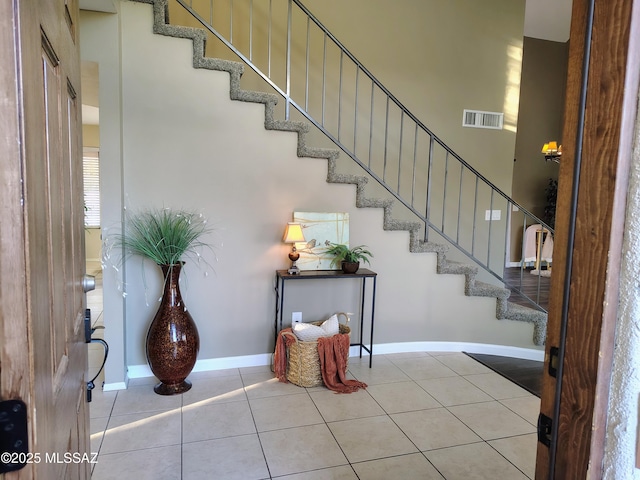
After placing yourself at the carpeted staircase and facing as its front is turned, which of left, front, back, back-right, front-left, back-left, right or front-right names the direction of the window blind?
back-left

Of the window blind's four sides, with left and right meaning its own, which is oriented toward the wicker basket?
front

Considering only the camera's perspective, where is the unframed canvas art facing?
facing the viewer

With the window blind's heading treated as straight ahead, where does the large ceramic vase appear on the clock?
The large ceramic vase is roughly at 12 o'clock from the window blind.

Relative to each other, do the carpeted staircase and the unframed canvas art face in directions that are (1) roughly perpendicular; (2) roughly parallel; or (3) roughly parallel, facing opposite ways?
roughly perpendicular

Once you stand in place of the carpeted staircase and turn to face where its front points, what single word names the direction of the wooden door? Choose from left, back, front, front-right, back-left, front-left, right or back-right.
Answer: right

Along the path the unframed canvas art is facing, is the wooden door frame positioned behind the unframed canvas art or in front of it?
in front

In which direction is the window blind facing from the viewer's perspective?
toward the camera

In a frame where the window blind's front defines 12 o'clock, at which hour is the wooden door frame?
The wooden door frame is roughly at 12 o'clock from the window blind.

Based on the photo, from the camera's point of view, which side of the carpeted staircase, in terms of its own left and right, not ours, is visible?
right

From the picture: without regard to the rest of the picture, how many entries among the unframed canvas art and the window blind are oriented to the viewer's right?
0

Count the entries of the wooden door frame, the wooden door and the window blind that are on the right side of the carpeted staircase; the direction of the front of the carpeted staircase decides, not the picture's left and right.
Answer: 2

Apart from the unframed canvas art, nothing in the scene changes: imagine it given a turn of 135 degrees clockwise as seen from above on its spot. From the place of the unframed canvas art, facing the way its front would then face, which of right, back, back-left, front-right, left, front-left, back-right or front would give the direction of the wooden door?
back-left

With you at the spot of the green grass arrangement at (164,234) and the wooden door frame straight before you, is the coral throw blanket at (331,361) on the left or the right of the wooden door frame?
left
